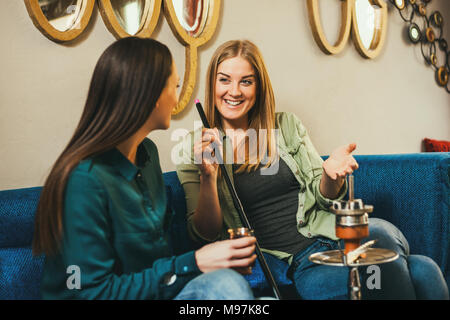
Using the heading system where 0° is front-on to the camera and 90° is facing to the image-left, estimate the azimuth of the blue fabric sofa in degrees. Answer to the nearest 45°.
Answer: approximately 0°

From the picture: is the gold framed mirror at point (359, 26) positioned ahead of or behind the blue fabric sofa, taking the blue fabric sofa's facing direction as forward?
behind

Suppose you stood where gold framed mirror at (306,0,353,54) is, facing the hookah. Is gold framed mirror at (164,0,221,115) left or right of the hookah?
right

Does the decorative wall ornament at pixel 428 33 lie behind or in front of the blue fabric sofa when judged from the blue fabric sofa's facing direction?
behind

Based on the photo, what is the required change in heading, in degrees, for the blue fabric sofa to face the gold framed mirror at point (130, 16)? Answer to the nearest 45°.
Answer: approximately 90° to its right

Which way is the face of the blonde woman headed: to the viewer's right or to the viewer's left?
to the viewer's left

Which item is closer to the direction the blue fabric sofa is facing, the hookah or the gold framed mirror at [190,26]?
the hookah

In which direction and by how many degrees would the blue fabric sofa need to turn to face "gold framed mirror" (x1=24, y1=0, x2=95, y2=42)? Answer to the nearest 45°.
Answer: approximately 90° to its right
